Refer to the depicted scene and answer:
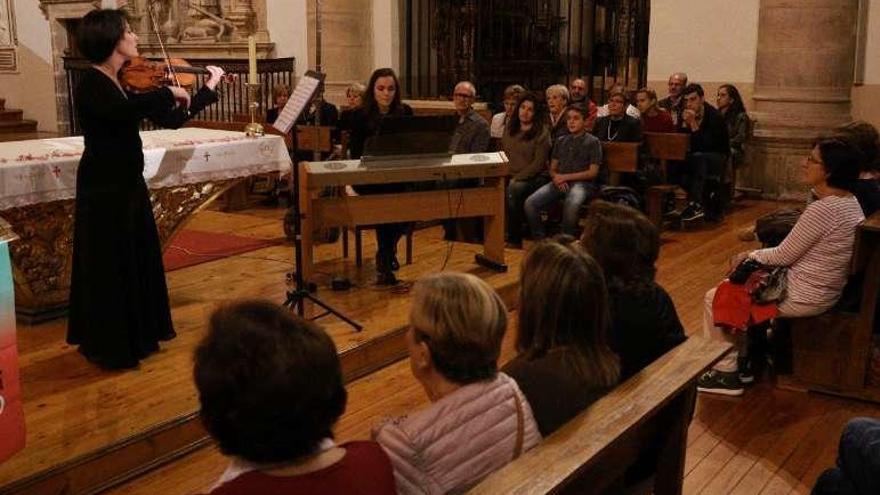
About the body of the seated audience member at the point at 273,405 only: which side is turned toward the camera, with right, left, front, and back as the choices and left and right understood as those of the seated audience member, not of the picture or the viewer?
back

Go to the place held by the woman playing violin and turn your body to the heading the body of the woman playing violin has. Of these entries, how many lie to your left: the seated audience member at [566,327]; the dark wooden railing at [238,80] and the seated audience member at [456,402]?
1

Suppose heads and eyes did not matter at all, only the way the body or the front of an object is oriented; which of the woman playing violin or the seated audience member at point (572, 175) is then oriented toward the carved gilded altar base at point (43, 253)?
the seated audience member

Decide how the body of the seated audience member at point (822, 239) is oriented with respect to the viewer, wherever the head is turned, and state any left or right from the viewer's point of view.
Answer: facing to the left of the viewer

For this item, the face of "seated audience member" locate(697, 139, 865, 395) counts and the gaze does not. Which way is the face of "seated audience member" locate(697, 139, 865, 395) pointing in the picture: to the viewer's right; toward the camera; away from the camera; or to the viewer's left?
to the viewer's left

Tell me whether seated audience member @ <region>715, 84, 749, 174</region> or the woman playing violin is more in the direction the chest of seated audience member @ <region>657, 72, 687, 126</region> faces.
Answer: the woman playing violin

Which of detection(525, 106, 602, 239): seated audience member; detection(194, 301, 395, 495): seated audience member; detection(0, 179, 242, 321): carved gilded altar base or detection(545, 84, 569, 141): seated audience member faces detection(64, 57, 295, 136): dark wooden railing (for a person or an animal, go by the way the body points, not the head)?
detection(194, 301, 395, 495): seated audience member

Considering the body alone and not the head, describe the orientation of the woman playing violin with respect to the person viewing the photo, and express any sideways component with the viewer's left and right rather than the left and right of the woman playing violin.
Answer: facing to the right of the viewer

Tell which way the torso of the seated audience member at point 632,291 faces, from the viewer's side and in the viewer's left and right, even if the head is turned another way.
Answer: facing away from the viewer and to the left of the viewer

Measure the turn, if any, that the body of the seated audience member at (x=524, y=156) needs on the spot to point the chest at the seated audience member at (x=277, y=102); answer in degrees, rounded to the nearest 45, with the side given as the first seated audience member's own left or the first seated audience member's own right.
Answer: approximately 90° to the first seated audience member's own right

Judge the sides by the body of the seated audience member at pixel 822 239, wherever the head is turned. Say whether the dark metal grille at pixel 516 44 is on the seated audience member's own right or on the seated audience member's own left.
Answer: on the seated audience member's own right
